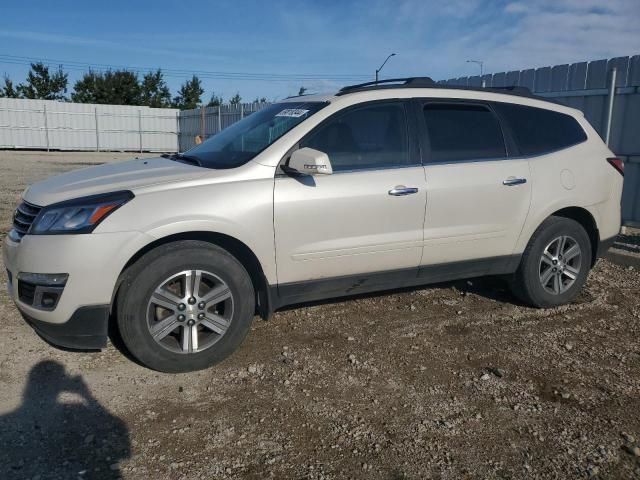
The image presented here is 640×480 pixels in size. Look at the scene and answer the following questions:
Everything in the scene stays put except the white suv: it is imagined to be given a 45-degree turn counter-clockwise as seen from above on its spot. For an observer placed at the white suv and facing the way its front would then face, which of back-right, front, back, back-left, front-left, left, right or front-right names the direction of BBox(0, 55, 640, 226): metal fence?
back

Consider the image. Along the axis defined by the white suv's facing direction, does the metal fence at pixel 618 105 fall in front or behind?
behind

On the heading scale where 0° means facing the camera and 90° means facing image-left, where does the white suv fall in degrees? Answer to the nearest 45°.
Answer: approximately 45°

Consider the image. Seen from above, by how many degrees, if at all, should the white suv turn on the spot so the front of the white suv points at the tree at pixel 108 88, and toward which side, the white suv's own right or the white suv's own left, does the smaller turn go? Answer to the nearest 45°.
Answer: approximately 135° to the white suv's own right

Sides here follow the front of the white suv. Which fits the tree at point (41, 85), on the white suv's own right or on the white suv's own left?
on the white suv's own right

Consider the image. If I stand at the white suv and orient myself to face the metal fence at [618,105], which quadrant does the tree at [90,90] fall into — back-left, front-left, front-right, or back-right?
front-left

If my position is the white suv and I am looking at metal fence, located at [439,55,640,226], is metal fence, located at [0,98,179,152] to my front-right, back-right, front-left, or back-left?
front-left
